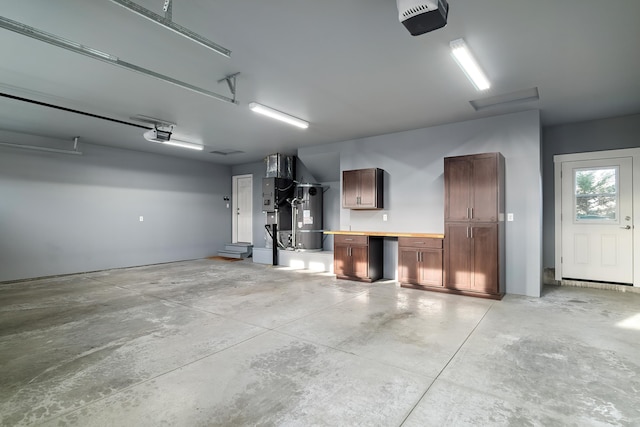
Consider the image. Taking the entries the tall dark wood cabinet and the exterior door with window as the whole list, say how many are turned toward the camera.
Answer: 2

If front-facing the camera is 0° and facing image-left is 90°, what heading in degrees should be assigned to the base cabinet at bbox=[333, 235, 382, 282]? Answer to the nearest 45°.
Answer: approximately 45°

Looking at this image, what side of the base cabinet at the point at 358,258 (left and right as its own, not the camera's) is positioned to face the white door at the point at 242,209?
right

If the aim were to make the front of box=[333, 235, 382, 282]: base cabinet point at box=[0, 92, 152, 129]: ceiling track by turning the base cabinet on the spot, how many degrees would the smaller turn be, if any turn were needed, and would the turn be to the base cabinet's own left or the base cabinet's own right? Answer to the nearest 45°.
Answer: approximately 45° to the base cabinet's own right

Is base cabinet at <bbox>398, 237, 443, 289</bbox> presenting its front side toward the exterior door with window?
no

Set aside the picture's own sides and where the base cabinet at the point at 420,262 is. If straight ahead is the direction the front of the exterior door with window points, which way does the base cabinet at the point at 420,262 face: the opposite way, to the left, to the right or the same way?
the same way

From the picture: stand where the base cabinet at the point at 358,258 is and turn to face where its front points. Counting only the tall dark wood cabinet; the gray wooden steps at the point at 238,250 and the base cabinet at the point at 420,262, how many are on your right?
1

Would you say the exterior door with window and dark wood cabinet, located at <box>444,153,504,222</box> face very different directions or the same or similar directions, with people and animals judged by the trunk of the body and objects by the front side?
same or similar directions

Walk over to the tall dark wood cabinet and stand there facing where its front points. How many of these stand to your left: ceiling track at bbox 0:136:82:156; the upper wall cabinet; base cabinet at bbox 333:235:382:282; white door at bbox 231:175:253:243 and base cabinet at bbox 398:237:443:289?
0

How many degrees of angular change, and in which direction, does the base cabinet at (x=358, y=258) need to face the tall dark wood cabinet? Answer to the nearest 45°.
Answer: approximately 90° to its left

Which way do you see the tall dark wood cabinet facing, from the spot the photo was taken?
facing the viewer

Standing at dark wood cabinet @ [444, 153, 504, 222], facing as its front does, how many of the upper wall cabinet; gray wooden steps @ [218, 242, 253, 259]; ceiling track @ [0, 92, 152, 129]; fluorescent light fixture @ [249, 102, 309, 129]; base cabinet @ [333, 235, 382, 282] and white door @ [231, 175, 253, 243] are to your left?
0

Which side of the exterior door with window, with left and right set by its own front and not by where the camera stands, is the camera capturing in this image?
front

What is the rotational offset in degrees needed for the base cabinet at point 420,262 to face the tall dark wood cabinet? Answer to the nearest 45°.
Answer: approximately 90° to its left

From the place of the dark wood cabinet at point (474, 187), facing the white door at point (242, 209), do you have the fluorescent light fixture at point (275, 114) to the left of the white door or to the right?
left
